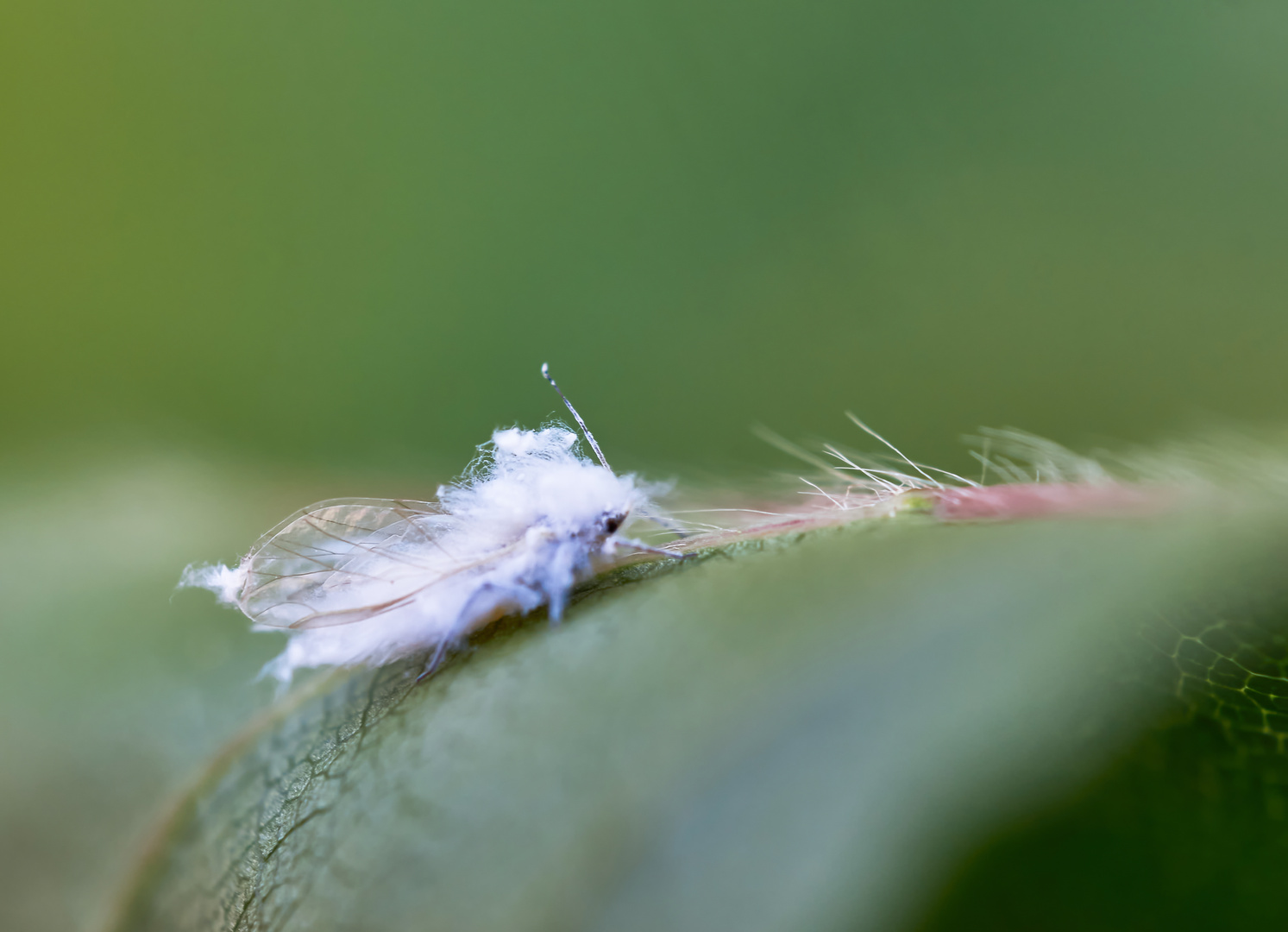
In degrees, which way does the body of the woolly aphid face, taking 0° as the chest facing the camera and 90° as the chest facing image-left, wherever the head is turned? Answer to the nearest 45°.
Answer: approximately 270°
